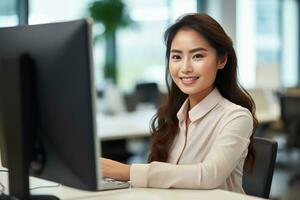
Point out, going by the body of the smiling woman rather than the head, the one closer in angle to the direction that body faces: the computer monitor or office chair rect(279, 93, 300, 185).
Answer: the computer monitor

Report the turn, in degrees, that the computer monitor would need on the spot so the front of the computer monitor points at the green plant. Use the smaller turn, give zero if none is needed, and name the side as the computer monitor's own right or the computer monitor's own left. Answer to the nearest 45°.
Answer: approximately 45° to the computer monitor's own left

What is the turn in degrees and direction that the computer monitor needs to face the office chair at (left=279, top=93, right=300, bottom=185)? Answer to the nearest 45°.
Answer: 0° — it already faces it

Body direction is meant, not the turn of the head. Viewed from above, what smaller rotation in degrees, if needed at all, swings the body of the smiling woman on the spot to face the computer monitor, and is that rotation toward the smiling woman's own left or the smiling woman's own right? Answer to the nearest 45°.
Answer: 0° — they already face it

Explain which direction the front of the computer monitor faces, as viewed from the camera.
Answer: facing away from the viewer and to the right of the viewer

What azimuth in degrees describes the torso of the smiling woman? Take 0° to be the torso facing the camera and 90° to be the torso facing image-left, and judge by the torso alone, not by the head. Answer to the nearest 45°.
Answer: approximately 45°

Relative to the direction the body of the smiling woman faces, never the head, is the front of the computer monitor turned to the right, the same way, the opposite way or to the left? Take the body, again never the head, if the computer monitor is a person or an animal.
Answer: the opposite way
